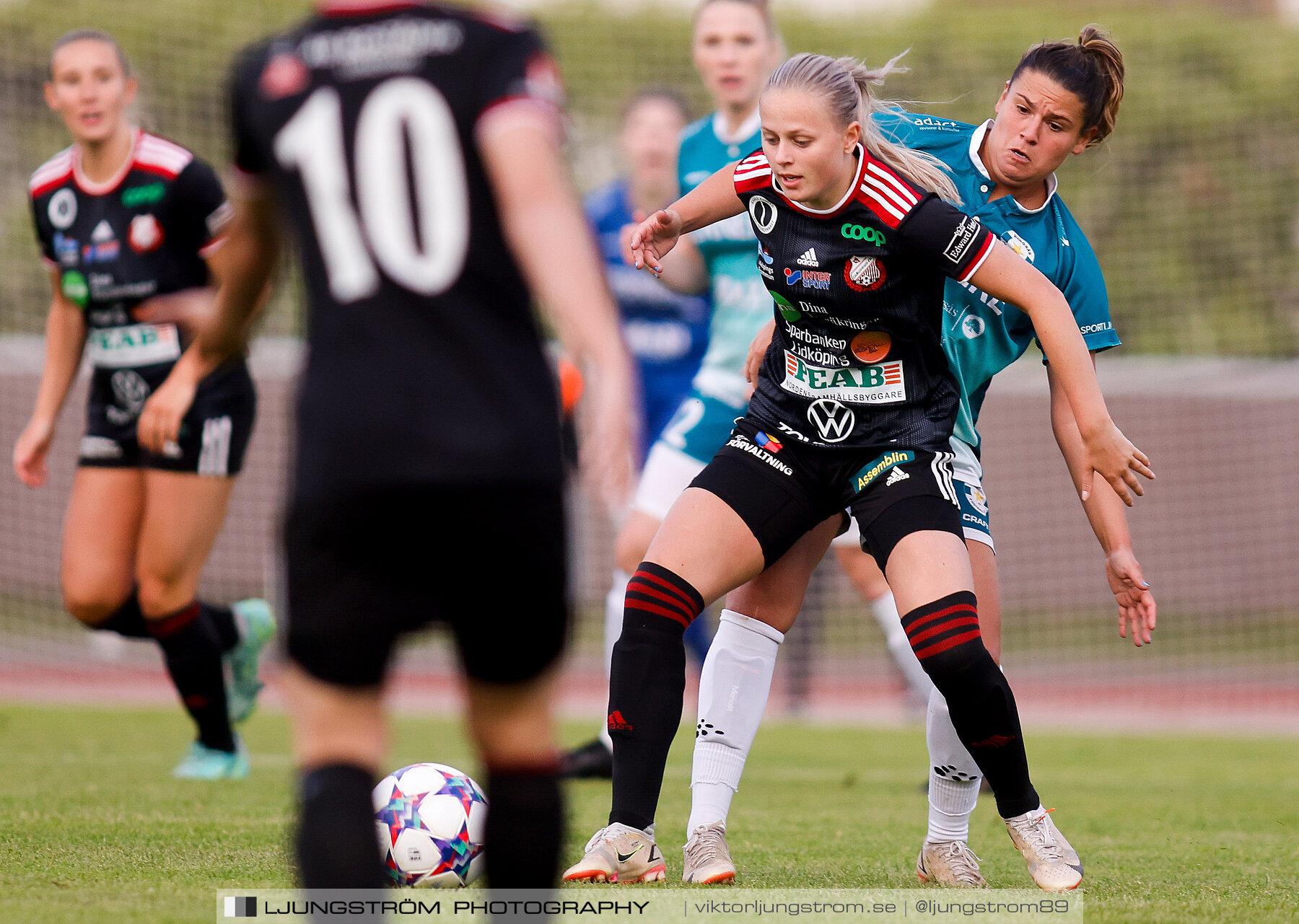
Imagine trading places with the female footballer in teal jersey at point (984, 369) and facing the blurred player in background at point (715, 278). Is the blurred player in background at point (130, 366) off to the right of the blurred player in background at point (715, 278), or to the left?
left

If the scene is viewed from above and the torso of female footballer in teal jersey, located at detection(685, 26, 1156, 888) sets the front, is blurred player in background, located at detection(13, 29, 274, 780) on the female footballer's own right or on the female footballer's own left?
on the female footballer's own right

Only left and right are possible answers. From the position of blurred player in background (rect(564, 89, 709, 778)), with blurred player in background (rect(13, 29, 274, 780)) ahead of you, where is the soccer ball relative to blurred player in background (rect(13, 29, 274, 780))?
left

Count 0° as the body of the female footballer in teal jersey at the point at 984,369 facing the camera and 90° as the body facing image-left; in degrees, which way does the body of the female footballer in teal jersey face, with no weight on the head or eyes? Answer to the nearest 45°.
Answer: approximately 0°

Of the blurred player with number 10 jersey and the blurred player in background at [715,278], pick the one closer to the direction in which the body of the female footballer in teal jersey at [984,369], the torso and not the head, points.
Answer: the blurred player with number 10 jersey
